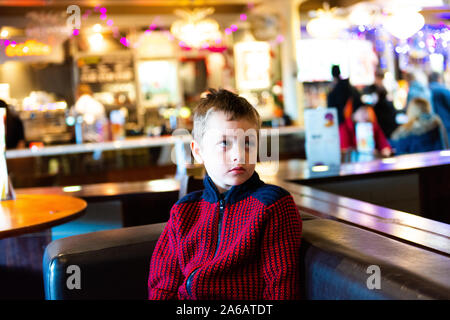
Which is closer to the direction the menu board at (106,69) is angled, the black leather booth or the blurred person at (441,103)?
the black leather booth

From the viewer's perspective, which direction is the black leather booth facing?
toward the camera

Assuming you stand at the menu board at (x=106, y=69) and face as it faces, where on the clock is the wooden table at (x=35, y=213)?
The wooden table is roughly at 12 o'clock from the menu board.

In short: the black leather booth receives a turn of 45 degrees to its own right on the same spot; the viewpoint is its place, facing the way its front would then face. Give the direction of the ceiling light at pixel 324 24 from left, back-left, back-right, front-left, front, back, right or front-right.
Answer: back-right

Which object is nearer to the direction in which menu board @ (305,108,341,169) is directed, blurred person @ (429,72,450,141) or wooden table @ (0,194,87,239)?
the wooden table

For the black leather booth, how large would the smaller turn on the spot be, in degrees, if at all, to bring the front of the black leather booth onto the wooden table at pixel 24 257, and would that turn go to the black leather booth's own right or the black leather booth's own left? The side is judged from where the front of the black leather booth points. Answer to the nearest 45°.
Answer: approximately 135° to the black leather booth's own right

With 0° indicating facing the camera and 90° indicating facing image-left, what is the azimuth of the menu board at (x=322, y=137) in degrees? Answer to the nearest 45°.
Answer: approximately 0°

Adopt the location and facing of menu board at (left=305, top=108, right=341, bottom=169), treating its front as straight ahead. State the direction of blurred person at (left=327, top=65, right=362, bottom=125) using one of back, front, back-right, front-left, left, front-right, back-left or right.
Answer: back

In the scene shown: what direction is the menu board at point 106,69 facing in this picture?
toward the camera

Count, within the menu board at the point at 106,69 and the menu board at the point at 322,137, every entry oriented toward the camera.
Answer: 2

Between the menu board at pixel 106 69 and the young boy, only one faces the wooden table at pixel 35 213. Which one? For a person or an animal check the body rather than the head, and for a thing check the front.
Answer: the menu board

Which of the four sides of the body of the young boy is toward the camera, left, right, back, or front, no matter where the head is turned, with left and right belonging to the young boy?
front
